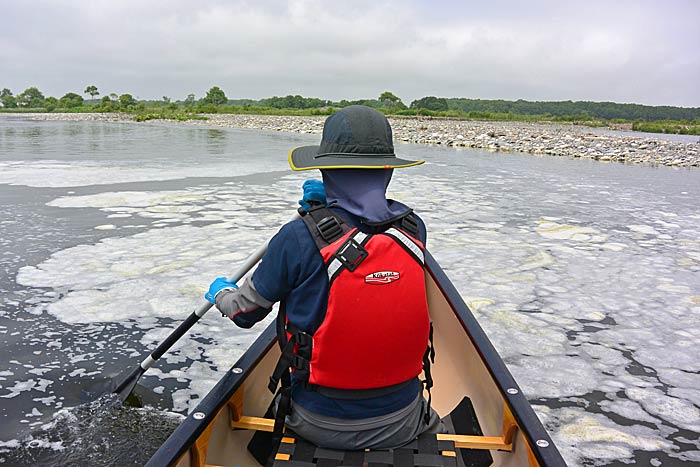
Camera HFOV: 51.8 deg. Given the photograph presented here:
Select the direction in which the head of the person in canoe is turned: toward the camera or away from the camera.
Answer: away from the camera

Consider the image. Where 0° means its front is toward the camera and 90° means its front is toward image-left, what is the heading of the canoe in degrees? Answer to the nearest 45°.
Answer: approximately 180°
